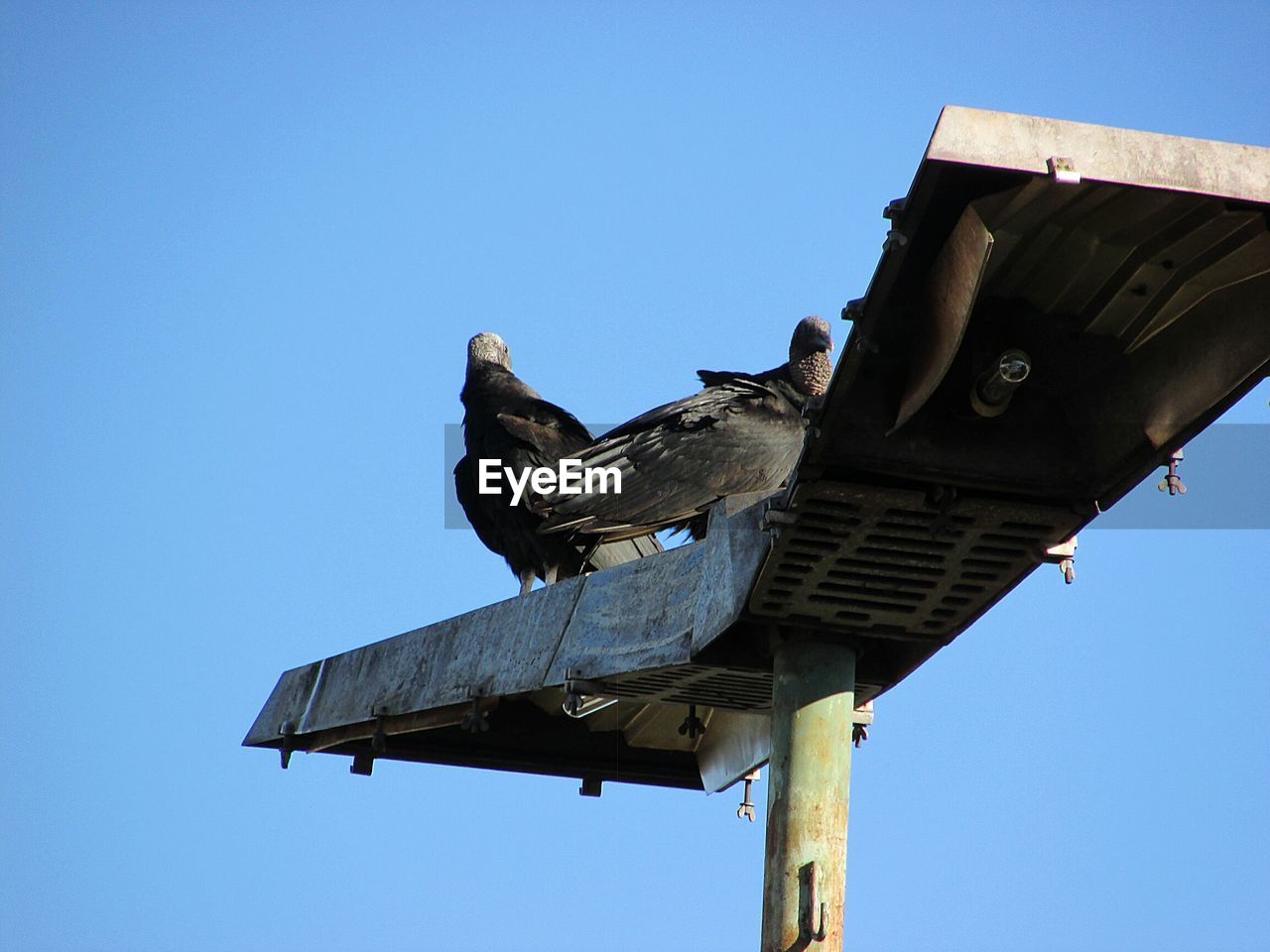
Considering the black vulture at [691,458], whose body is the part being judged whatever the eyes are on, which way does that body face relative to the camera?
to the viewer's right
